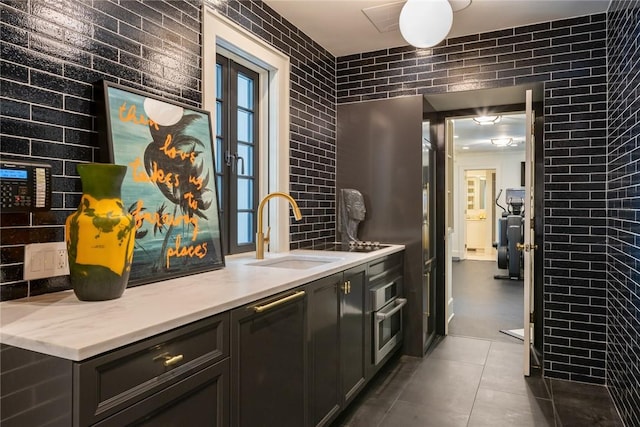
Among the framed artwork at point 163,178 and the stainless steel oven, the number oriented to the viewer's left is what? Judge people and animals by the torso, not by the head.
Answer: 0

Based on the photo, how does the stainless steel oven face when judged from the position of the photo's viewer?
facing the viewer and to the right of the viewer

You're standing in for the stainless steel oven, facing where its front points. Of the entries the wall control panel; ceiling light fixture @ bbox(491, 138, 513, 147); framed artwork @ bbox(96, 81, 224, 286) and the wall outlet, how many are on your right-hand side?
3

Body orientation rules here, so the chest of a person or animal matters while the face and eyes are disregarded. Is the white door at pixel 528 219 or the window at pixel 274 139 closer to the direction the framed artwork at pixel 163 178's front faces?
the white door

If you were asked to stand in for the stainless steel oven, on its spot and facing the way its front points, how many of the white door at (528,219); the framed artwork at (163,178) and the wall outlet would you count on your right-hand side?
2

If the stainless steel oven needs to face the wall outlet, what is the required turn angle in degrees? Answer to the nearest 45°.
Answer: approximately 90° to its right

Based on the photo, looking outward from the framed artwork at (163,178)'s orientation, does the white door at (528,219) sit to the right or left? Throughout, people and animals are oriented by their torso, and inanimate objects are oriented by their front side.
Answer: on its left

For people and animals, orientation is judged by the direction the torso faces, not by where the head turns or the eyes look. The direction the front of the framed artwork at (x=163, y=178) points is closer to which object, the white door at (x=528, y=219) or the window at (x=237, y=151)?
the white door

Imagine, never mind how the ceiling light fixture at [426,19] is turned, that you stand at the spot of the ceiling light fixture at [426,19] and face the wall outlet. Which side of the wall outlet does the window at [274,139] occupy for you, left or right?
right

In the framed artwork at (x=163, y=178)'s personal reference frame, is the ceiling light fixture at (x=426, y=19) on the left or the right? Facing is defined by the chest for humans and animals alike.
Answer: on its left

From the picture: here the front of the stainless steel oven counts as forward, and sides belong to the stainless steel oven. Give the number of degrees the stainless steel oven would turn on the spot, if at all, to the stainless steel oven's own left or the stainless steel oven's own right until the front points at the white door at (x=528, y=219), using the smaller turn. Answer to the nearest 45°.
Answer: approximately 45° to the stainless steel oven's own left

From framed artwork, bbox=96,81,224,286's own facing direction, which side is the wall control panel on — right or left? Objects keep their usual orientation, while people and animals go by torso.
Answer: on its right

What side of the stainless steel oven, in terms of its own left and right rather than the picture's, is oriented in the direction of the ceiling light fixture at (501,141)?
left

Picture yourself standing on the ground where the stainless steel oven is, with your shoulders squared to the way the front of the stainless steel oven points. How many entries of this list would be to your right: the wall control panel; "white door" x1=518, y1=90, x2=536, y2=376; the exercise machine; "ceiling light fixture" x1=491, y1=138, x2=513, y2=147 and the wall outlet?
2
